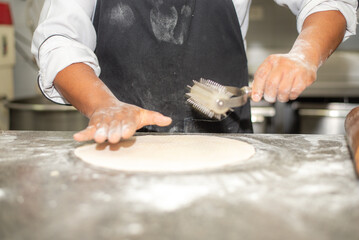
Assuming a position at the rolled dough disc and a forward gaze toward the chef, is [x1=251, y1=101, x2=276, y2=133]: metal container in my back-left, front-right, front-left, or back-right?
front-right

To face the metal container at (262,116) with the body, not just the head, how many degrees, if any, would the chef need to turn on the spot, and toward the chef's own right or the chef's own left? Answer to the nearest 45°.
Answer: approximately 135° to the chef's own left

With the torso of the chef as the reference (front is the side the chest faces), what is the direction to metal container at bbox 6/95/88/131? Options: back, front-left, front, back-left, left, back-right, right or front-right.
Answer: back-right

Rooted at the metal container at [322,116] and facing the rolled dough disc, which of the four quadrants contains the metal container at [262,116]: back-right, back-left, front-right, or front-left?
front-right

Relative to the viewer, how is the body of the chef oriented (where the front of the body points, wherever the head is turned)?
toward the camera

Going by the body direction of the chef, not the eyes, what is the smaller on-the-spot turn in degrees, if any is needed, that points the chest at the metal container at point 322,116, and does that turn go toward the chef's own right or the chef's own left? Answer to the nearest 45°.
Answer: approximately 135° to the chef's own left

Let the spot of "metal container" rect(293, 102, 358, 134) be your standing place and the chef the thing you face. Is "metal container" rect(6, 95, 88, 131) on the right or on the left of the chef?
right
